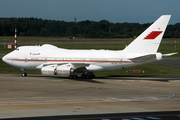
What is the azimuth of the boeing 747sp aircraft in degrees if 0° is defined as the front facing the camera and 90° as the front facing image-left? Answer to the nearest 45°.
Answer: approximately 90°
